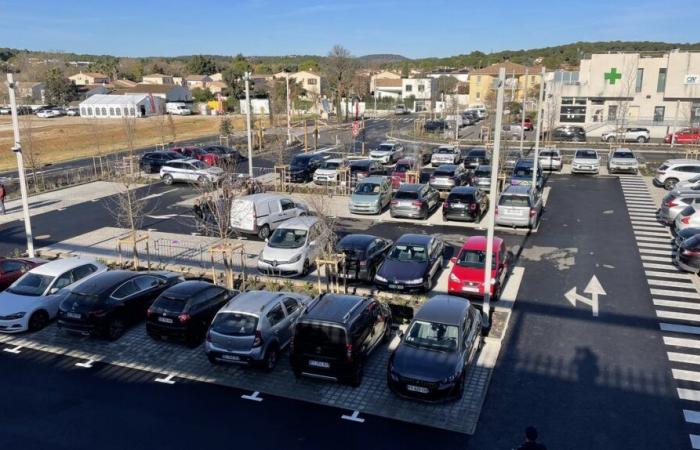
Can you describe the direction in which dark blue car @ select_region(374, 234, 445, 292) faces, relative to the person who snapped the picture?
facing the viewer and to the left of the viewer

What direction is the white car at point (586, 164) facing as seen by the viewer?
toward the camera

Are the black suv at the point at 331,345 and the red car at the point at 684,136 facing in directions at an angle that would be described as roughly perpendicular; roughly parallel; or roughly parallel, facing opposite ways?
roughly perpendicular

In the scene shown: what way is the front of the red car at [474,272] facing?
toward the camera

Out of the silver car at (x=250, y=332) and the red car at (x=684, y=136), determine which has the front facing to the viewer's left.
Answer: the red car

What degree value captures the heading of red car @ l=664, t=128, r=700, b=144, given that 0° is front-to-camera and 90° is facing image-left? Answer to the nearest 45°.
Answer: approximately 90°

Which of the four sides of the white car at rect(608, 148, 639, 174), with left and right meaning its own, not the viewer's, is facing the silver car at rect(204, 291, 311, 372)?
front

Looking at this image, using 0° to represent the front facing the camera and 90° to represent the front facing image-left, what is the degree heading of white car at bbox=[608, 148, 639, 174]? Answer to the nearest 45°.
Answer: approximately 0°

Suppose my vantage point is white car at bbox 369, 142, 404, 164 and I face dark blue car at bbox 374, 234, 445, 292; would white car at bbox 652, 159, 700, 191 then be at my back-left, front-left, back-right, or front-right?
front-left

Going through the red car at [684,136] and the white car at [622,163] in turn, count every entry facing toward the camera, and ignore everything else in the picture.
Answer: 1

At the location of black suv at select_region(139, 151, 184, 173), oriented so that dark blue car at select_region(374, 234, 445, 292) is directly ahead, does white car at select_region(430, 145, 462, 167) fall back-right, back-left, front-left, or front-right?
front-left

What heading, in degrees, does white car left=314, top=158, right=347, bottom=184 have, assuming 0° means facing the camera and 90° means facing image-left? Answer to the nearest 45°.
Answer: approximately 45°

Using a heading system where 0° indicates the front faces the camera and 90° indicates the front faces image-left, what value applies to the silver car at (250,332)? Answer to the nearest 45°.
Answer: approximately 225°

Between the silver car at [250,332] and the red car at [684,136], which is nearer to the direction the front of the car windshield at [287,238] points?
the silver car

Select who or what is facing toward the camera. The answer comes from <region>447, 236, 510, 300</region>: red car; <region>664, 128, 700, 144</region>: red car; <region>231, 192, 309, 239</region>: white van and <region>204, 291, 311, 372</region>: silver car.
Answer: <region>447, 236, 510, 300</region>: red car
